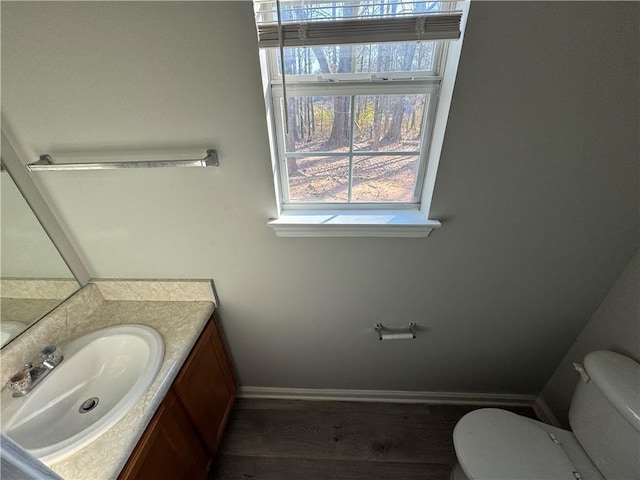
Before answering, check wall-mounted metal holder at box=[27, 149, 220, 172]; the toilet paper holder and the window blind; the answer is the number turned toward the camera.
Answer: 3

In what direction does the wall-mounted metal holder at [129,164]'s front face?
toward the camera

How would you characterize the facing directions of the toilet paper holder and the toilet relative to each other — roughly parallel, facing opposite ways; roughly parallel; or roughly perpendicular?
roughly perpendicular

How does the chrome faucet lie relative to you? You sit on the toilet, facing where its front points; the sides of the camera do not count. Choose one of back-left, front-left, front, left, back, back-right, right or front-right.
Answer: front

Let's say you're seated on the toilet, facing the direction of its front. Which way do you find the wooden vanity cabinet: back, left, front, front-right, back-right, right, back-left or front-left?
front

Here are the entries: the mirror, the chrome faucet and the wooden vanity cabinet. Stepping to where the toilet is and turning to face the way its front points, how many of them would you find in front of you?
3

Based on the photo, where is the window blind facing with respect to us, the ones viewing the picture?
facing the viewer

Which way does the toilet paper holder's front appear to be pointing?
toward the camera

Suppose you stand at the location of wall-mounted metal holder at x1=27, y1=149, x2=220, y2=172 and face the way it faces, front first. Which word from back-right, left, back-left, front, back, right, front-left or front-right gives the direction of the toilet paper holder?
front-left

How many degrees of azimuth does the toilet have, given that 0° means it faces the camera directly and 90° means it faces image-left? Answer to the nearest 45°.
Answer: approximately 45°

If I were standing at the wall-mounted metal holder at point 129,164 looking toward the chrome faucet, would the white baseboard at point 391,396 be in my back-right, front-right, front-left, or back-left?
back-left

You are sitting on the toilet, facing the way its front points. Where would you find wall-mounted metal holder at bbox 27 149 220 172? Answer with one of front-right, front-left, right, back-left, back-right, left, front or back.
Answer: front

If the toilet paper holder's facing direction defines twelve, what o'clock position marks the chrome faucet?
The chrome faucet is roughly at 2 o'clock from the toilet paper holder.

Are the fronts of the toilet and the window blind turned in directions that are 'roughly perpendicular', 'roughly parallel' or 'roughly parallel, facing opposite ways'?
roughly perpendicular

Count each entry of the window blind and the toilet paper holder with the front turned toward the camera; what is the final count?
2

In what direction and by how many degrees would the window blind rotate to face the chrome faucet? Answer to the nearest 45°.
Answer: approximately 45° to its right
